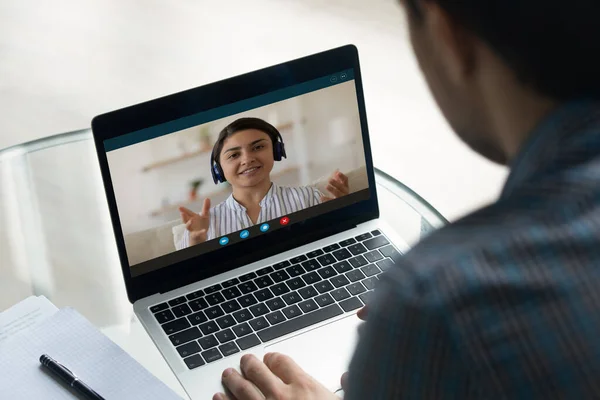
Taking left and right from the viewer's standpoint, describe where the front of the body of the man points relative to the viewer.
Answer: facing away from the viewer and to the left of the viewer

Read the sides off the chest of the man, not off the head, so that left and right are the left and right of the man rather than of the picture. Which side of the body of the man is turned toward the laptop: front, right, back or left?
front

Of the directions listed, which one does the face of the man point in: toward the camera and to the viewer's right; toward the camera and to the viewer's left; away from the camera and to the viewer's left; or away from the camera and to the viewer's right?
away from the camera and to the viewer's left

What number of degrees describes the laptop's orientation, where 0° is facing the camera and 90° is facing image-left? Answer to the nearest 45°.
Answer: approximately 315°

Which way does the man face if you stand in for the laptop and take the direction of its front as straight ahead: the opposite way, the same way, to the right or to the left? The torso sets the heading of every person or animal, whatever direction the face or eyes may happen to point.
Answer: the opposite way
